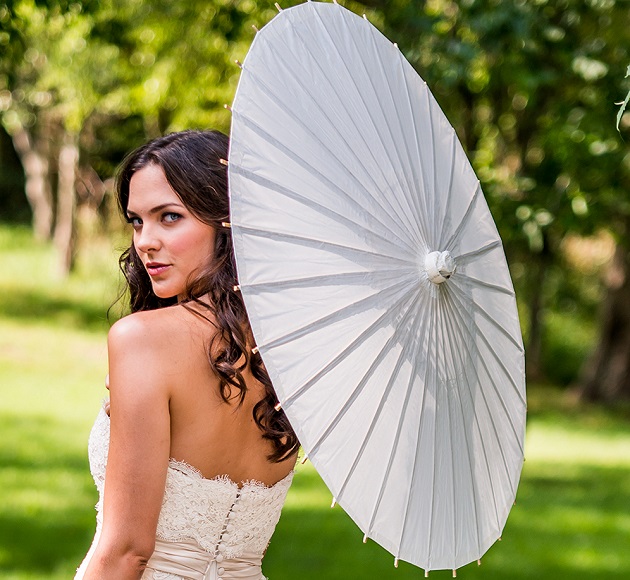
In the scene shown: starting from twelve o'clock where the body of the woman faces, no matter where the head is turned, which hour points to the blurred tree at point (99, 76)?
The blurred tree is roughly at 1 o'clock from the woman.

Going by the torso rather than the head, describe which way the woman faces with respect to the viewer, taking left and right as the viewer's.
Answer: facing away from the viewer and to the left of the viewer

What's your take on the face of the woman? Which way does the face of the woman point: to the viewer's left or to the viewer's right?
to the viewer's left
